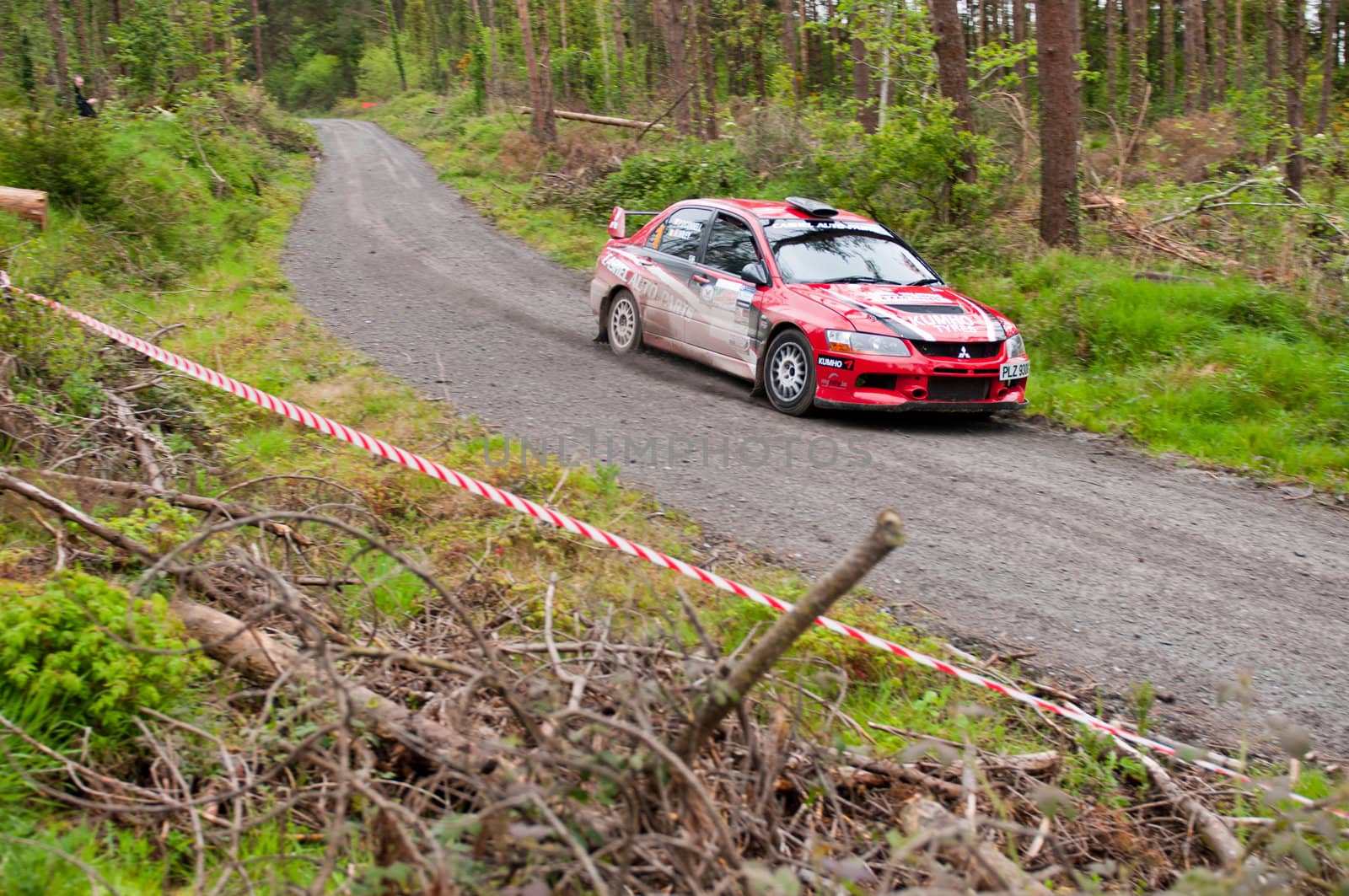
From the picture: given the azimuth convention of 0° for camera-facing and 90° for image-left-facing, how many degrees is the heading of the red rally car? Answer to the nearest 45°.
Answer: approximately 315°

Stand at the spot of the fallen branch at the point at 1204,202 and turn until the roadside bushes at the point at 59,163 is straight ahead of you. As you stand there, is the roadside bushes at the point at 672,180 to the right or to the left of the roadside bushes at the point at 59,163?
right

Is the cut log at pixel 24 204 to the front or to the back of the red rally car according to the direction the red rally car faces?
to the back

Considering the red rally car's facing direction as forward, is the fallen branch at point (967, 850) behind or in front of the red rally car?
in front

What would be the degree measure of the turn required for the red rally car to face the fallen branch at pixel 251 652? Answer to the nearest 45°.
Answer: approximately 45° to its right

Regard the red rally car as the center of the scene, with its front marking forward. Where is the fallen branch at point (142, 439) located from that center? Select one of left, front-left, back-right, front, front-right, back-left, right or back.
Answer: right

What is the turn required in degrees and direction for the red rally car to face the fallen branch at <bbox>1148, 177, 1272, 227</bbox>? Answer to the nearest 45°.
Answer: approximately 90° to its left

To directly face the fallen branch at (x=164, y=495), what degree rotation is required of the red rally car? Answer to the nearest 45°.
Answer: approximately 90° to its right

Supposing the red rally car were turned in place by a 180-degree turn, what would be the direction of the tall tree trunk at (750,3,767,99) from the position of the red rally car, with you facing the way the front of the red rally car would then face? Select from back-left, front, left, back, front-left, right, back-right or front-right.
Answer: front-right

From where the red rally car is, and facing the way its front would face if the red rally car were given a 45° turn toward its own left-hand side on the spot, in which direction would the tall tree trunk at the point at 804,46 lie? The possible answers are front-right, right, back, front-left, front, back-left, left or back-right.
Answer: left
